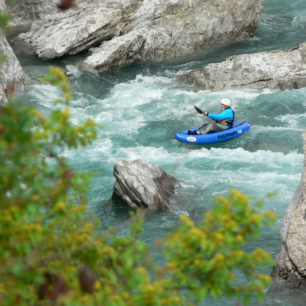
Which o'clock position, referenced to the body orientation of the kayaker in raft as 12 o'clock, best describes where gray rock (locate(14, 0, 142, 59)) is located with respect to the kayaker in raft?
The gray rock is roughly at 2 o'clock from the kayaker in raft.

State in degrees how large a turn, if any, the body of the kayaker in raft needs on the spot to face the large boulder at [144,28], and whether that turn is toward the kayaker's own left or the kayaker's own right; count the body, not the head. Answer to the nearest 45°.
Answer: approximately 90° to the kayaker's own right

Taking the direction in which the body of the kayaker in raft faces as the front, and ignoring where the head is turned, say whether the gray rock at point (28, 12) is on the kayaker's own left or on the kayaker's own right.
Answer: on the kayaker's own right

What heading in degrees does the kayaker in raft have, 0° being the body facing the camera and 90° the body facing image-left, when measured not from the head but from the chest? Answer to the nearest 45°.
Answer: approximately 90°
